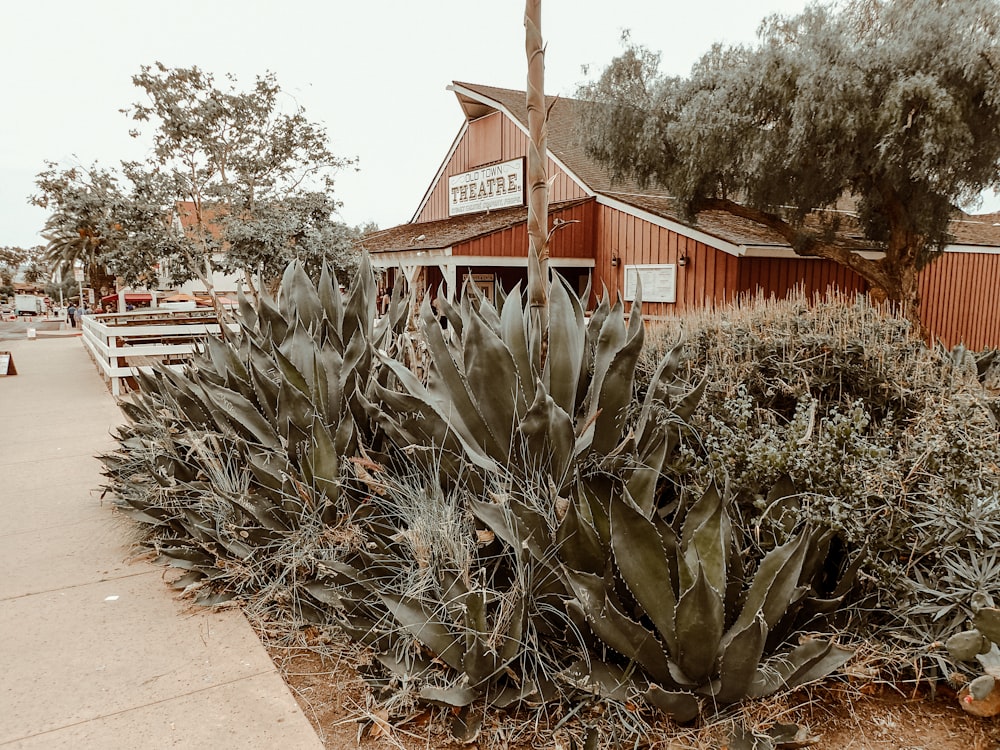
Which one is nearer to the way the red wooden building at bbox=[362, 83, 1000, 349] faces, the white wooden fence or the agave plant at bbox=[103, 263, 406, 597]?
the white wooden fence

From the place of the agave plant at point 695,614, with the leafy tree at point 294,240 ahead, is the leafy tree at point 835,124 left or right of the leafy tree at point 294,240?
right

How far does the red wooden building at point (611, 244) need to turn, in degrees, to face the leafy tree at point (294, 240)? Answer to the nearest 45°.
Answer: approximately 45° to its right

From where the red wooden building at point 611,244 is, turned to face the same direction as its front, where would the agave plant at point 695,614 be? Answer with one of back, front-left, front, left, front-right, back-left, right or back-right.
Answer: front-left

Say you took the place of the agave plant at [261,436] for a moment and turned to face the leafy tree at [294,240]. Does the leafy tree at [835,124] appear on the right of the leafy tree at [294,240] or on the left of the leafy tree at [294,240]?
right

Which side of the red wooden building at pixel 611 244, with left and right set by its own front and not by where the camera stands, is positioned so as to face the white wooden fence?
front

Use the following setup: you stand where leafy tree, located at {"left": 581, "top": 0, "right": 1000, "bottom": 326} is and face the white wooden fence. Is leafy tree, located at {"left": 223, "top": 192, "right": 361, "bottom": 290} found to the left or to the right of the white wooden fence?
right

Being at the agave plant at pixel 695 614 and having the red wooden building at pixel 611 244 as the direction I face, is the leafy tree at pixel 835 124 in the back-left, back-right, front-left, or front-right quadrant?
front-right

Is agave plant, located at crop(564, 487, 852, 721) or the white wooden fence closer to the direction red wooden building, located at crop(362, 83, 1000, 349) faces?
the white wooden fence

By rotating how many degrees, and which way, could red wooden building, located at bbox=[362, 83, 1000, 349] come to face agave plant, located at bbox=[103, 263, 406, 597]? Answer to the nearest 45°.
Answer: approximately 45° to its left

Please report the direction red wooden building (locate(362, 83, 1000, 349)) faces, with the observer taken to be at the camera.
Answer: facing the viewer and to the left of the viewer

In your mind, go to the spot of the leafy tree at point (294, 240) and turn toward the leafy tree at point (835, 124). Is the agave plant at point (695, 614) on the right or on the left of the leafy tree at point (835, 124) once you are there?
right

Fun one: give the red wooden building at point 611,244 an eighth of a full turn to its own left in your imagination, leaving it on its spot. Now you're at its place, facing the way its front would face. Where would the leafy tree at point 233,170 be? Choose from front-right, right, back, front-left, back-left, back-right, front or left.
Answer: right
